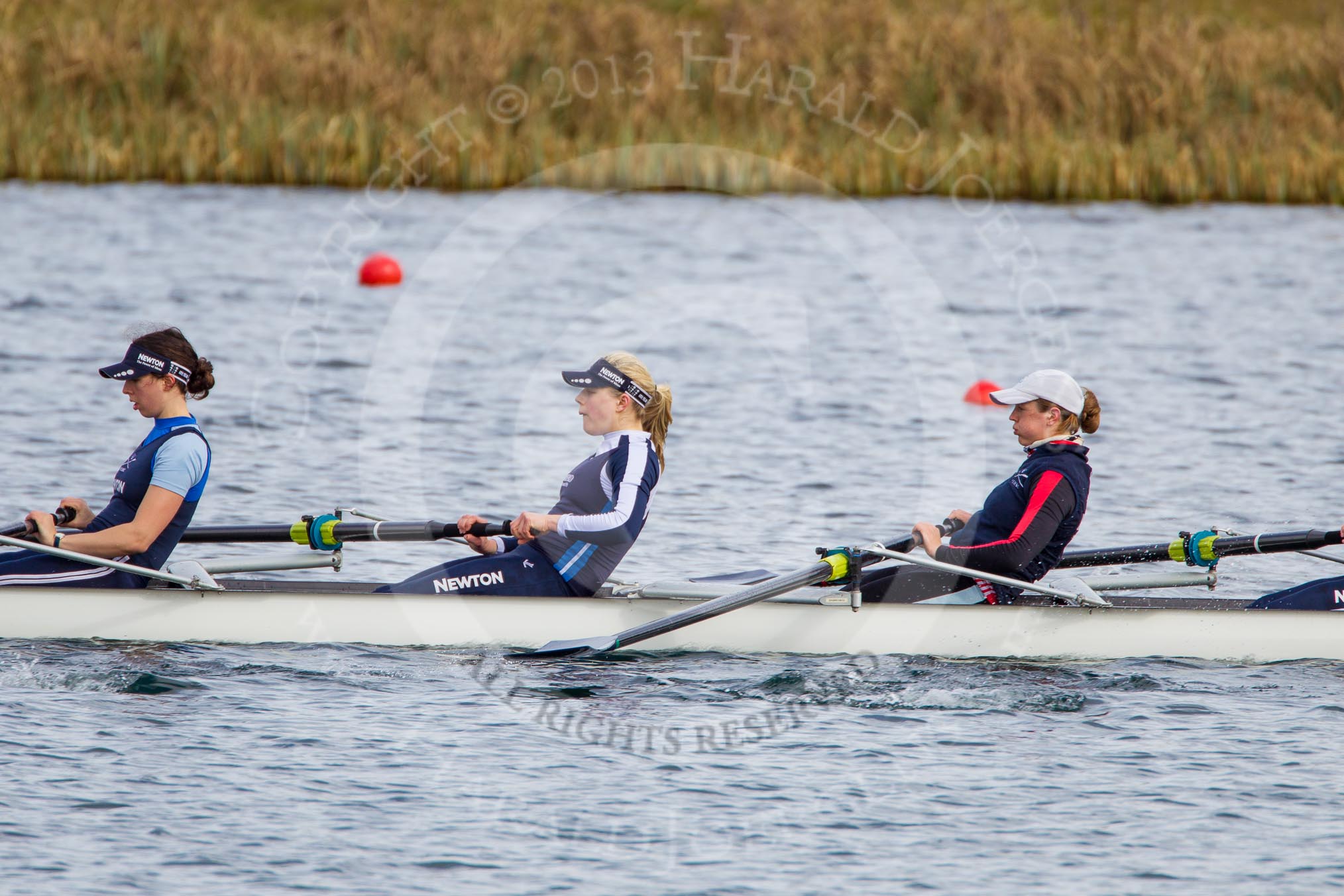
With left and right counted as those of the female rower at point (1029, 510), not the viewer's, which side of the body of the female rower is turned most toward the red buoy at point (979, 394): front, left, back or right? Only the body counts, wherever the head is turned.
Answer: right

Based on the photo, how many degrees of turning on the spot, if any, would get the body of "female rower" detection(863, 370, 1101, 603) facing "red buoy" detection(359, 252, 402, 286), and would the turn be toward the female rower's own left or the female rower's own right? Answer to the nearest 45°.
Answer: approximately 45° to the female rower's own right

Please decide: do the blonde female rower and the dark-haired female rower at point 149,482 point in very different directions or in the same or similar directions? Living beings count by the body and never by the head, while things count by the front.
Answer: same or similar directions

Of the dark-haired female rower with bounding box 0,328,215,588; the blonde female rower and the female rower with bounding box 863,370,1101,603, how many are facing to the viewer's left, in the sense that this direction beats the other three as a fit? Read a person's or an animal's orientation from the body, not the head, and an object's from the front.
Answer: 3

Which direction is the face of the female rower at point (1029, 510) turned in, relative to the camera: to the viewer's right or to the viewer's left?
to the viewer's left

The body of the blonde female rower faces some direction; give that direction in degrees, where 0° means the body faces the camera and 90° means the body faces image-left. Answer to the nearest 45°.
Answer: approximately 90°

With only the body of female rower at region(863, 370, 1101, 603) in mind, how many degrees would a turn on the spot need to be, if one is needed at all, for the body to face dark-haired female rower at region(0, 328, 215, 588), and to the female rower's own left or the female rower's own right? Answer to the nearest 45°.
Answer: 0° — they already face them

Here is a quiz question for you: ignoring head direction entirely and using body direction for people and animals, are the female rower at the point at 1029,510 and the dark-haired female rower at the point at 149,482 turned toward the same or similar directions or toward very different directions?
same or similar directions

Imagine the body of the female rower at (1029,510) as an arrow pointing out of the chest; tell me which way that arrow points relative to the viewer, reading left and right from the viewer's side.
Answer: facing to the left of the viewer

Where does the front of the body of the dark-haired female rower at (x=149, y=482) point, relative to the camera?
to the viewer's left

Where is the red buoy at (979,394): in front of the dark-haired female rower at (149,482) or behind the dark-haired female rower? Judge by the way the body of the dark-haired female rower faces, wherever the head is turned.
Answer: behind

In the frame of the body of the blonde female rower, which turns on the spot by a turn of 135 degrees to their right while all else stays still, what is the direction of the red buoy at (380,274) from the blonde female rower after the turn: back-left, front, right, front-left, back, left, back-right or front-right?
front-left

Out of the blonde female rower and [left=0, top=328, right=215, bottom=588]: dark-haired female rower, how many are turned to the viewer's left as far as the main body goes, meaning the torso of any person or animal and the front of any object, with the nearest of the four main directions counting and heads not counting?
2

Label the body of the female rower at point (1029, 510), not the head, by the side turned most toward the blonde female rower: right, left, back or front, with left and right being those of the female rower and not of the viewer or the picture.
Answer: front

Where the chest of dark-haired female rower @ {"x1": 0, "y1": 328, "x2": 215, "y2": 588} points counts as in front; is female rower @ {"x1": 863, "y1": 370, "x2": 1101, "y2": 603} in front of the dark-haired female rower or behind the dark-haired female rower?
behind
